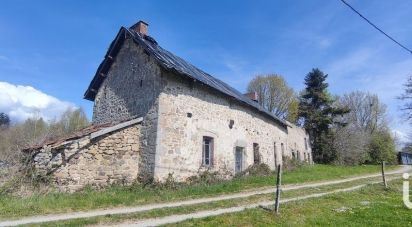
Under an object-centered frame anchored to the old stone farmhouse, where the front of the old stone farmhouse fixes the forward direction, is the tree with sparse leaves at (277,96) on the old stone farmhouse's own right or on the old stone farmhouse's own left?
on the old stone farmhouse's own left

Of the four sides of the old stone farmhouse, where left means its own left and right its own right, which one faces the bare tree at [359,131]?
left

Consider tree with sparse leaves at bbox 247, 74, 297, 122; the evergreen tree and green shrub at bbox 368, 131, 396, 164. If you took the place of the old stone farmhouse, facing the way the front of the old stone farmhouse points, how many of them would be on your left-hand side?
3

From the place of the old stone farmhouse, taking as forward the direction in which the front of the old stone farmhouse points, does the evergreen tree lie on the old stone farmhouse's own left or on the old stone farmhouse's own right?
on the old stone farmhouse's own left

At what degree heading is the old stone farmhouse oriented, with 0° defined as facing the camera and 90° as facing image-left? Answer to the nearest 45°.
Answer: approximately 315°

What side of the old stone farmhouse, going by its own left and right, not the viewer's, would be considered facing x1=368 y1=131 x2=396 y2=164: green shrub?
left
